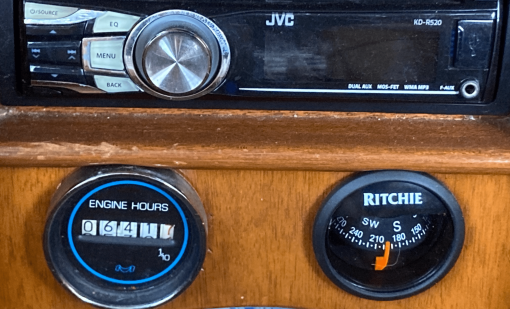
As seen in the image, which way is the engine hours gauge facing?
toward the camera

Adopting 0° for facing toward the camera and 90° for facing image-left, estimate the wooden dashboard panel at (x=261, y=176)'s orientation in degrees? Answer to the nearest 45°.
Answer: approximately 0°

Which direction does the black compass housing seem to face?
toward the camera
